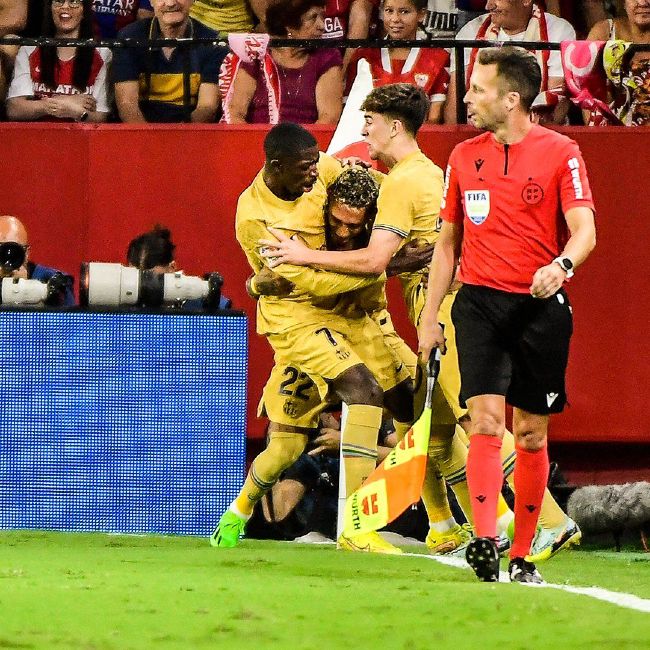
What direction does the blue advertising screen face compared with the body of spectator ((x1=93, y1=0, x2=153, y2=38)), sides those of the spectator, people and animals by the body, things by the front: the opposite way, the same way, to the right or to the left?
the same way

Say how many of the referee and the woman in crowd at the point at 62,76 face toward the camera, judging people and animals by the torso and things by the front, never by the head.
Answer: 2

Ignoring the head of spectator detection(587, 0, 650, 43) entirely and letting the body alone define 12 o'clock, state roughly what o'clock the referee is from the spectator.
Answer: The referee is roughly at 12 o'clock from the spectator.

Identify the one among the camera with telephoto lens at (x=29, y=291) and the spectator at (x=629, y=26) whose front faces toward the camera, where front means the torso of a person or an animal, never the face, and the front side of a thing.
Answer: the spectator

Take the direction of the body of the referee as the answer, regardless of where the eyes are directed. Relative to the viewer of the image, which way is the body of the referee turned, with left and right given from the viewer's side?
facing the viewer

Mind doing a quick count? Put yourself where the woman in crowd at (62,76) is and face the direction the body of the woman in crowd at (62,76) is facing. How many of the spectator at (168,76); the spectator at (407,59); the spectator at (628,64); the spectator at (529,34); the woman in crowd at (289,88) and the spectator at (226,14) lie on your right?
0

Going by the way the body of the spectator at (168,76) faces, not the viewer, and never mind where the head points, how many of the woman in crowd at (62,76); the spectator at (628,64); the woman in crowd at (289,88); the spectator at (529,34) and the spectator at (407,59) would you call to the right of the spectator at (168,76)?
1

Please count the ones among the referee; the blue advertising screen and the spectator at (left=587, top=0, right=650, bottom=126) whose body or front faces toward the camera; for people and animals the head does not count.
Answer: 3

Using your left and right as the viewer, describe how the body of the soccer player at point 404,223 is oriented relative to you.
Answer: facing to the left of the viewer

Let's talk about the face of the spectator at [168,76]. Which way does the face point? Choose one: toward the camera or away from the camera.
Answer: toward the camera

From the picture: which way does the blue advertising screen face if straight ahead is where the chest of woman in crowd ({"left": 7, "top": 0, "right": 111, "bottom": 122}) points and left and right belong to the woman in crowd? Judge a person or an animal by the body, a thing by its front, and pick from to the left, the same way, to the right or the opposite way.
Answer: the same way

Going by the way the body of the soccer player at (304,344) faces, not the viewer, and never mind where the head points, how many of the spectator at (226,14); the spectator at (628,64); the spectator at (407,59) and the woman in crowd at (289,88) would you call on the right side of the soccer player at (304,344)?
0

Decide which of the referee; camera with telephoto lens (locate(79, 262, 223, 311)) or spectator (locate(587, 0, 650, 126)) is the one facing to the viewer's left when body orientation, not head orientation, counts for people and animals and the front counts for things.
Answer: the camera with telephoto lens

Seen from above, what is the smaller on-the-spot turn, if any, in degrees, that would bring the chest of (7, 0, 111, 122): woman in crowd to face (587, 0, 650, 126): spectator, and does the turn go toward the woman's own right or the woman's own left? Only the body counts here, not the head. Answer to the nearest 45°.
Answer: approximately 90° to the woman's own left

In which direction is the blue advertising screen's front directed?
toward the camera

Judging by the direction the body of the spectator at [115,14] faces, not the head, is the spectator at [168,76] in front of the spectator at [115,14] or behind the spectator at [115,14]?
in front

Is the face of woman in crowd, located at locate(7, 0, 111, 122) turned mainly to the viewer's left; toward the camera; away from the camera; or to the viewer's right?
toward the camera

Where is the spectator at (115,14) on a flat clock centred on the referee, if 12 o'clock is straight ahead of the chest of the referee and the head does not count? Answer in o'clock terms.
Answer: The spectator is roughly at 5 o'clock from the referee.

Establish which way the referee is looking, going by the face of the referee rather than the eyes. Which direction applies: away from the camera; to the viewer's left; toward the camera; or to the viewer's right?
to the viewer's left

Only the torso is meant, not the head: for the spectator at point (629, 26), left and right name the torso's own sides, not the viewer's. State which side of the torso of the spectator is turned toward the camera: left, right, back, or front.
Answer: front

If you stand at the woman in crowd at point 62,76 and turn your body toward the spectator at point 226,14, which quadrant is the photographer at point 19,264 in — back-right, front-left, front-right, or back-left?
back-right

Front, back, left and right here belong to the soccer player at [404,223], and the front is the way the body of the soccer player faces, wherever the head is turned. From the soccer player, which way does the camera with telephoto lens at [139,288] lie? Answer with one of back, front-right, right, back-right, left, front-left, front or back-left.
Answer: front-right

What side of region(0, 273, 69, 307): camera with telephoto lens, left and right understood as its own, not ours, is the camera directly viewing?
left
